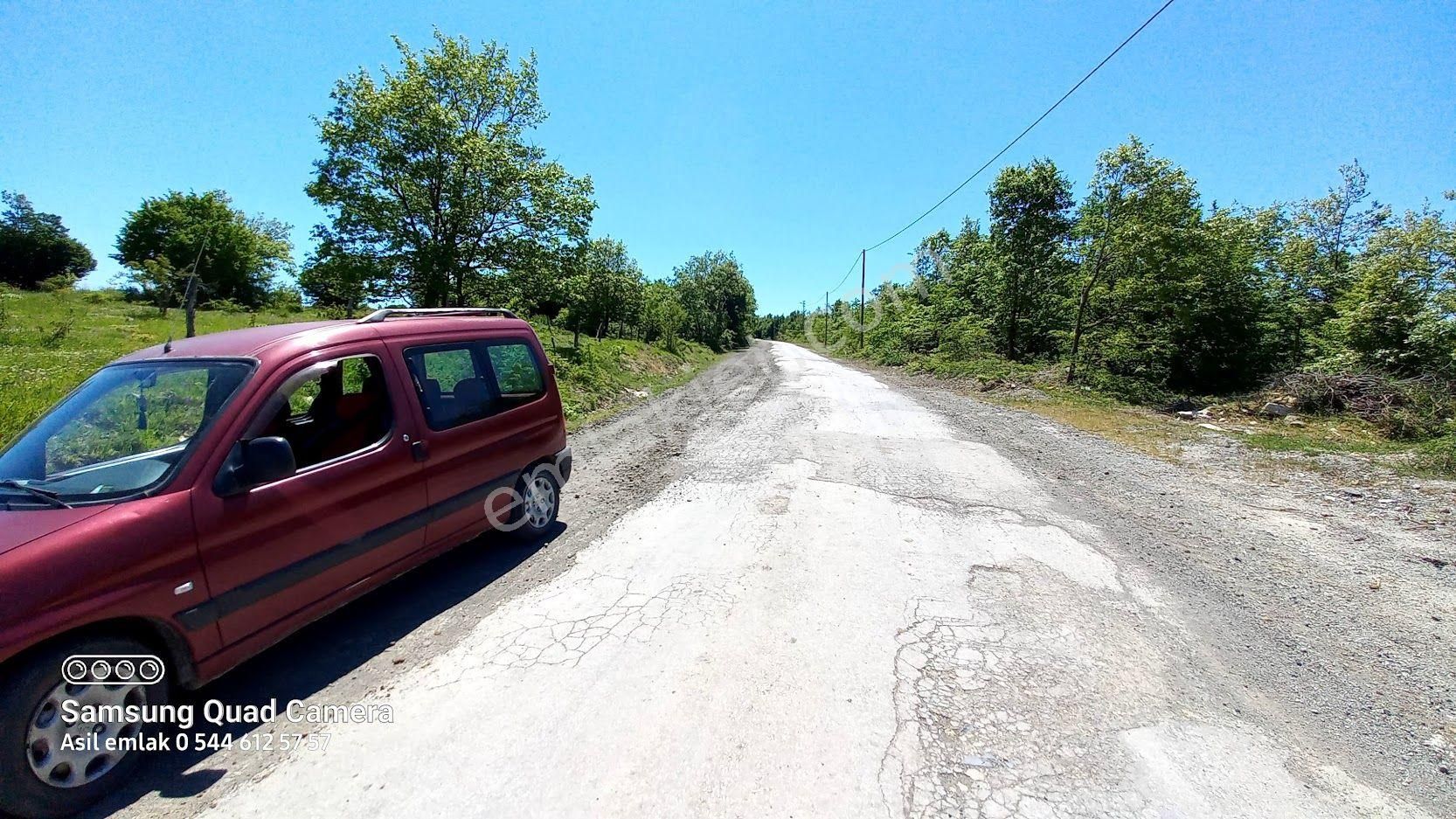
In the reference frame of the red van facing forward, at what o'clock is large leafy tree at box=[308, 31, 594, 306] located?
The large leafy tree is roughly at 5 o'clock from the red van.

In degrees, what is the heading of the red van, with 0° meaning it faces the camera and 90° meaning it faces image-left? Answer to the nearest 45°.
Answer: approximately 45°

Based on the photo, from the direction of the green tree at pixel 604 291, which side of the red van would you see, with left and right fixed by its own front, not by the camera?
back

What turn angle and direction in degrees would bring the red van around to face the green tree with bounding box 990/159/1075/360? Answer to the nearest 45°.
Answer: approximately 135° to its left

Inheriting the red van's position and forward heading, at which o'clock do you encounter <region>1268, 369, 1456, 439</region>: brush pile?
The brush pile is roughly at 8 o'clock from the red van.

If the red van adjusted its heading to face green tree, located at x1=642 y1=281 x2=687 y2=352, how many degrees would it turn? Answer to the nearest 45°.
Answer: approximately 180°

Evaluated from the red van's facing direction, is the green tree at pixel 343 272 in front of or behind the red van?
behind
